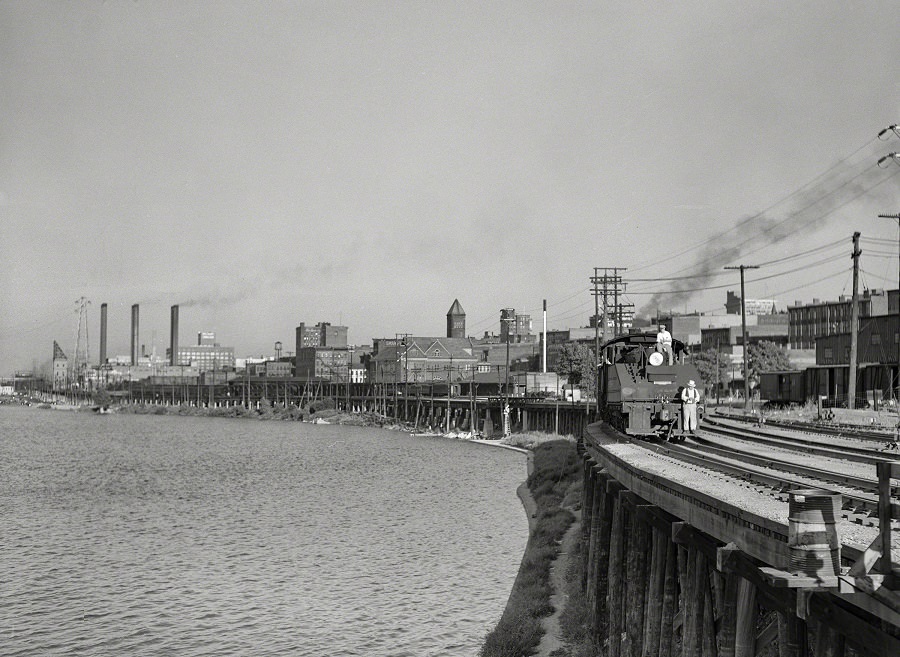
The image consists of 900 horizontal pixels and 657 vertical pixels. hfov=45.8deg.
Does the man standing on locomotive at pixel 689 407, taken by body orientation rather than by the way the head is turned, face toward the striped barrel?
yes

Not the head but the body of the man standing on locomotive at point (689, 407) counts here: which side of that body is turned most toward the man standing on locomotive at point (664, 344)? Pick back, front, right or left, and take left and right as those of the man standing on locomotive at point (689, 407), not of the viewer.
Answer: back

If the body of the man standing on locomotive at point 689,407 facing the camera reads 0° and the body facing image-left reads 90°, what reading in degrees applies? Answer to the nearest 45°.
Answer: approximately 0°

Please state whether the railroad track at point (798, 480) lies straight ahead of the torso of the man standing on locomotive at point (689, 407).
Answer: yes

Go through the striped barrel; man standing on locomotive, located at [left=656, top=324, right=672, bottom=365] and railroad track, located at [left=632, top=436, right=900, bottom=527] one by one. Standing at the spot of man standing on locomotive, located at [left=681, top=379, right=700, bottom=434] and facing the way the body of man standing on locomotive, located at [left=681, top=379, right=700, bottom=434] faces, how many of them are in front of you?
2

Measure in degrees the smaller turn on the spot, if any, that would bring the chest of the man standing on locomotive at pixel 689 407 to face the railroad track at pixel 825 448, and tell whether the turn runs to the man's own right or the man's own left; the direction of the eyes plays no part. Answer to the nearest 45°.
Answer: approximately 45° to the man's own left

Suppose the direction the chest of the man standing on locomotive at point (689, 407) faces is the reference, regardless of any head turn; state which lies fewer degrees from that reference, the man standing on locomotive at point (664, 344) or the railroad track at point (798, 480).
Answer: the railroad track

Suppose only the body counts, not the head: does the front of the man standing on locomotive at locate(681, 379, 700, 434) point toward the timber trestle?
yes
